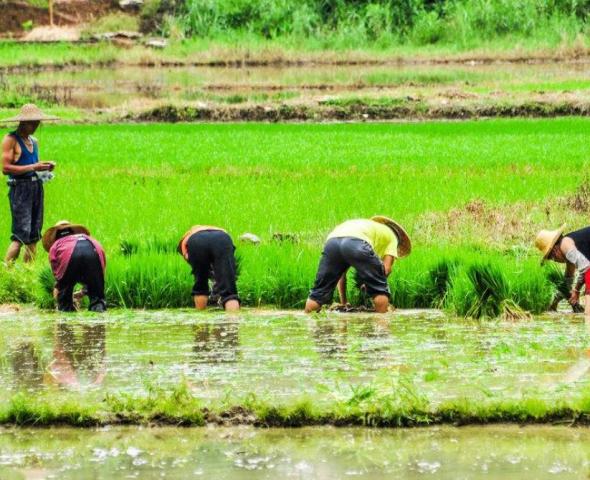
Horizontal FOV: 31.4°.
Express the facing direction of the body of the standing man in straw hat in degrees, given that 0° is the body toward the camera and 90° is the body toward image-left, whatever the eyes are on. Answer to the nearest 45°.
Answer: approximately 315°

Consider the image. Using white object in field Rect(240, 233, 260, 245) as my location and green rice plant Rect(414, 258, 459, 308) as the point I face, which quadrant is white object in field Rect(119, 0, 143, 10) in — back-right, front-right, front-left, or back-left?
back-left

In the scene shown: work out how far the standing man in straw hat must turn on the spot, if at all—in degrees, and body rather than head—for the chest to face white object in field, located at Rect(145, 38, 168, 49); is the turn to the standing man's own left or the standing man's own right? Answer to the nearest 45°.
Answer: approximately 135° to the standing man's own left

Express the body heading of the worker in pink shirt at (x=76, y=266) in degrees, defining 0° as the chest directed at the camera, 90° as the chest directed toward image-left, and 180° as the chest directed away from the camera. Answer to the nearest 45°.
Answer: approximately 135°

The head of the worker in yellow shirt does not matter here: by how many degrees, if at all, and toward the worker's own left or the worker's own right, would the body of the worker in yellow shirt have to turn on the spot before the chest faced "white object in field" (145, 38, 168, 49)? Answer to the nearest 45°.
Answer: approximately 45° to the worker's own left

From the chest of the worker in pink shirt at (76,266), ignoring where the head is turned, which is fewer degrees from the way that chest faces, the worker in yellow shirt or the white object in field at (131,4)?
the white object in field

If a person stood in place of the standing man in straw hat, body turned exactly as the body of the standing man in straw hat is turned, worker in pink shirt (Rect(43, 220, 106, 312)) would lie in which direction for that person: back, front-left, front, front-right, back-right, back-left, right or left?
front-right

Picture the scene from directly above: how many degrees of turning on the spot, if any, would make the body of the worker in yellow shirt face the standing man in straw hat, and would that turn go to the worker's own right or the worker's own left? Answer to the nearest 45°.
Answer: approximately 90° to the worker's own left

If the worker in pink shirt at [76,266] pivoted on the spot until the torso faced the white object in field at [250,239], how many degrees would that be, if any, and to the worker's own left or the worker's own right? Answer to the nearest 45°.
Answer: approximately 90° to the worker's own right

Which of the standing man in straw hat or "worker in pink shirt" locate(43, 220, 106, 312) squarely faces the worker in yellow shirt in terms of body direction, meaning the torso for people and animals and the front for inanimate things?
the standing man in straw hat

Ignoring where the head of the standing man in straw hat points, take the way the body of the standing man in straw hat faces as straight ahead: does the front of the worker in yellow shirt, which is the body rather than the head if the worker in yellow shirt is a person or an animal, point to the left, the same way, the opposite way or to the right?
to the left

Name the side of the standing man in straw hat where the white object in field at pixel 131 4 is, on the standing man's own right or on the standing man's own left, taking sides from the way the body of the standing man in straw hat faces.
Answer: on the standing man's own left

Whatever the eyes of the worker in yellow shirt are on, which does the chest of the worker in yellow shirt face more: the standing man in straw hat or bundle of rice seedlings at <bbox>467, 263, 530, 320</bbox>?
the bundle of rice seedlings

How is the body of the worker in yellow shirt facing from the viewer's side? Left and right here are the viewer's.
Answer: facing away from the viewer and to the right of the viewer

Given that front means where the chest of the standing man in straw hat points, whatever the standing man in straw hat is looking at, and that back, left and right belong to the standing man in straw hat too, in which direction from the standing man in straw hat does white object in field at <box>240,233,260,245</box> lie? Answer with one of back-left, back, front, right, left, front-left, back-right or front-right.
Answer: front-left

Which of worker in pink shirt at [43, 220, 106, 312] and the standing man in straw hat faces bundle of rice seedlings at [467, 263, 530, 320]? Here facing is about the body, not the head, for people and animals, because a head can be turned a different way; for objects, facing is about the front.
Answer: the standing man in straw hat
